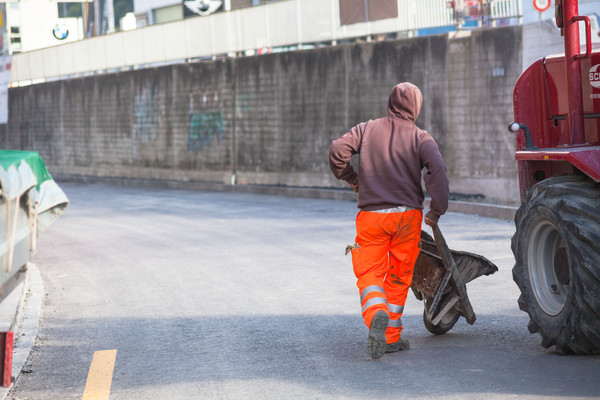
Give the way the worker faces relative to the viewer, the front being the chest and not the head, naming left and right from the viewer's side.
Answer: facing away from the viewer

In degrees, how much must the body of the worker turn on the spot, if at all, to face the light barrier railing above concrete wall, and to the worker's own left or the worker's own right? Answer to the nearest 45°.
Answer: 0° — they already face it

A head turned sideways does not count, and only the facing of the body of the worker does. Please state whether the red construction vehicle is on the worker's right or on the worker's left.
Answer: on the worker's right

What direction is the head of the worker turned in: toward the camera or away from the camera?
away from the camera

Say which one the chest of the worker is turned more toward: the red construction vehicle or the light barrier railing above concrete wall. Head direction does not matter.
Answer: the light barrier railing above concrete wall
